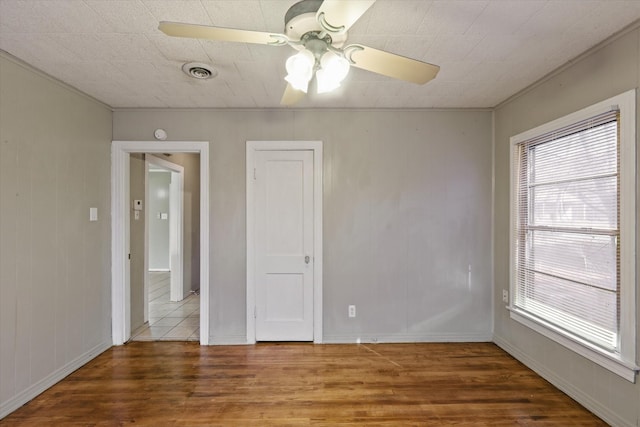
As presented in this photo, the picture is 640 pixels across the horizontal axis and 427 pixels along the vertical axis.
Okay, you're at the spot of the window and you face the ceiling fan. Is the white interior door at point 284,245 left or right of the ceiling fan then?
right

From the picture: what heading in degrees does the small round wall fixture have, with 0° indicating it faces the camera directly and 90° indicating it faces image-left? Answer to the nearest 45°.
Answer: approximately 0°

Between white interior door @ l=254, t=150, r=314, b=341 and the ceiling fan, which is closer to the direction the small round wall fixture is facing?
the ceiling fan

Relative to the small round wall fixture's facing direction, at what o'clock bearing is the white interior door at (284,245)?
The white interior door is roughly at 10 o'clock from the small round wall fixture.

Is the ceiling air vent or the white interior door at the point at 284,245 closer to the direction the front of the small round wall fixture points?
the ceiling air vent

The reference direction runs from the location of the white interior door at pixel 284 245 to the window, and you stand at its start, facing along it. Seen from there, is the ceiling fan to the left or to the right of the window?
right
